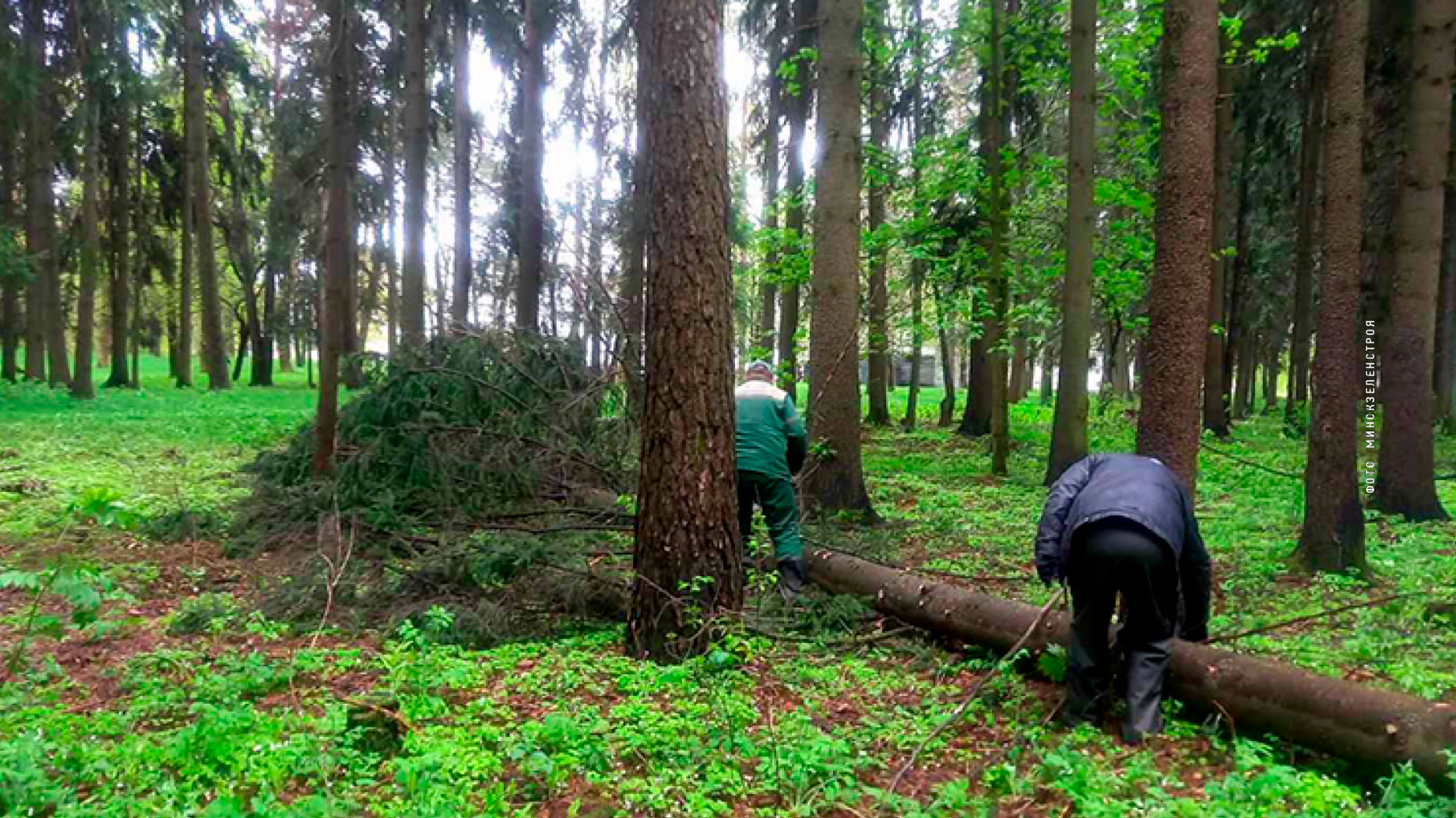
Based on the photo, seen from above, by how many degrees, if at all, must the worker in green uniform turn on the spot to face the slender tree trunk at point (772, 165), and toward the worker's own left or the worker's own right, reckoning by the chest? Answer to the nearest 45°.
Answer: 0° — they already face it

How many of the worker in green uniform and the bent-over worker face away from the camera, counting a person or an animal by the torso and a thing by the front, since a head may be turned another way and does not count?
2

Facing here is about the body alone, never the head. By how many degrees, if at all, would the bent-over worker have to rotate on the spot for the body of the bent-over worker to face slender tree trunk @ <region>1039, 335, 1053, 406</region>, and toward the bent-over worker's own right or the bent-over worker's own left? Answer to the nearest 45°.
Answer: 0° — they already face it

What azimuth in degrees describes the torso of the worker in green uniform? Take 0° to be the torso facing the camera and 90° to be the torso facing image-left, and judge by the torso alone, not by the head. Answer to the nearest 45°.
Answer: approximately 180°

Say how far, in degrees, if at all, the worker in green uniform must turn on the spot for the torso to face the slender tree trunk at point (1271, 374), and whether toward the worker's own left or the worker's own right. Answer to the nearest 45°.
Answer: approximately 45° to the worker's own right

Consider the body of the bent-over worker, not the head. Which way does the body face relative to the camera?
away from the camera

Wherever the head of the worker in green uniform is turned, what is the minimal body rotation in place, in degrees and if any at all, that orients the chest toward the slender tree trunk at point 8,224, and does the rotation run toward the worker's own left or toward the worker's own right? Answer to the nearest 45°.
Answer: approximately 45° to the worker's own left

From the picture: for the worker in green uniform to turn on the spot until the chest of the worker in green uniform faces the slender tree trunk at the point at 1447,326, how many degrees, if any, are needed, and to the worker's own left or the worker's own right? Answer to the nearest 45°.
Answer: approximately 45° to the worker's own right

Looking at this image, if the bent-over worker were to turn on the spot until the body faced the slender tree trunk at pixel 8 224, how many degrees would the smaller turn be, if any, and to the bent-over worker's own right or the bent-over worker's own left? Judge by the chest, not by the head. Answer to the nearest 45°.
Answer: approximately 90° to the bent-over worker's own left
